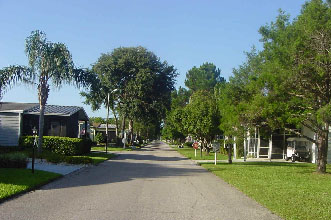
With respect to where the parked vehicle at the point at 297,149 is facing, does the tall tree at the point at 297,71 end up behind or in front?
in front

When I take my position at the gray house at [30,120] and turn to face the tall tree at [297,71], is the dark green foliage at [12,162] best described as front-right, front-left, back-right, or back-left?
front-right
